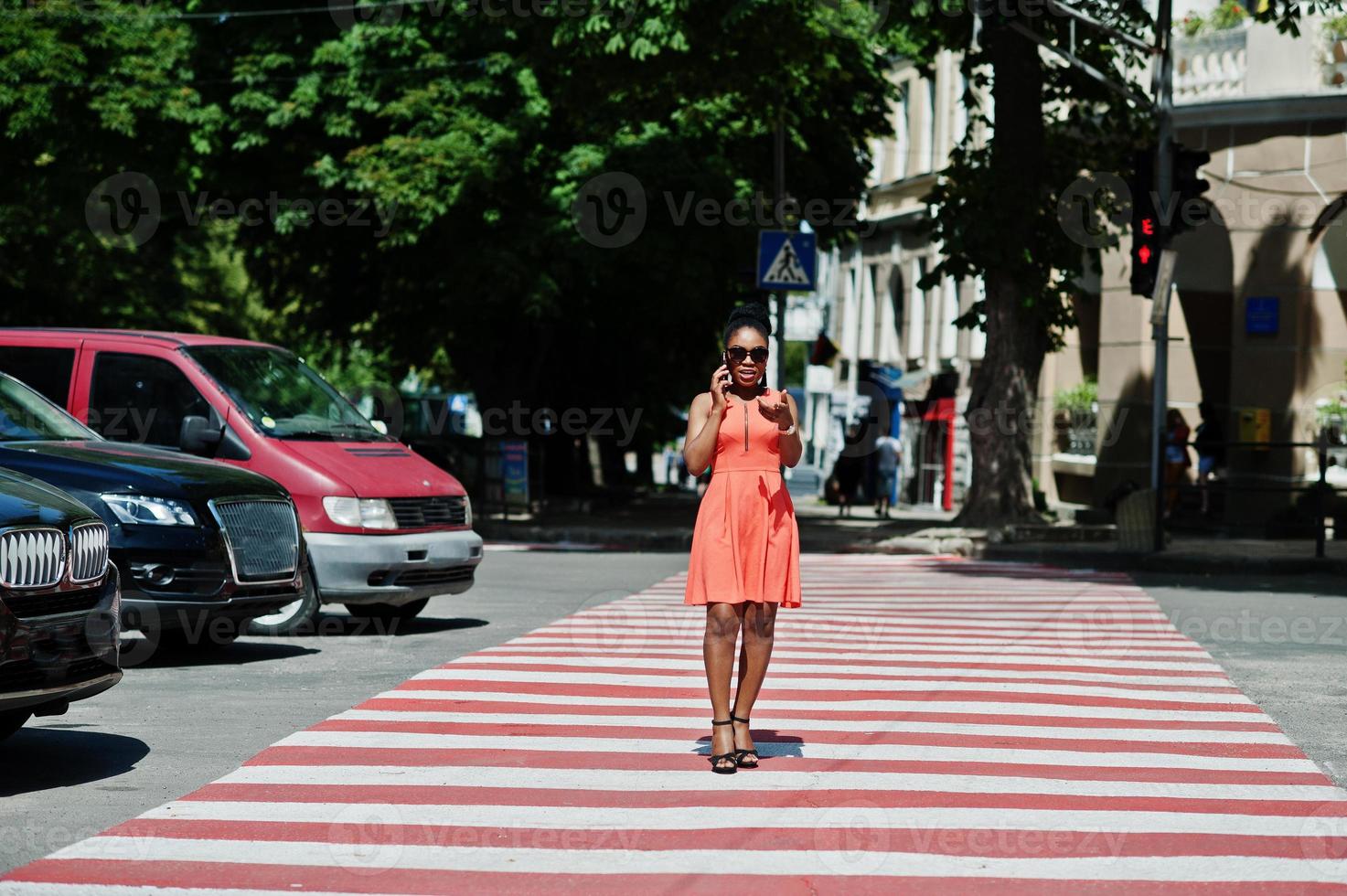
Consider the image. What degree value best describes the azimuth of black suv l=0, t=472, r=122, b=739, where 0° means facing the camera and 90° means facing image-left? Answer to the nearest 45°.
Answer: approximately 315°

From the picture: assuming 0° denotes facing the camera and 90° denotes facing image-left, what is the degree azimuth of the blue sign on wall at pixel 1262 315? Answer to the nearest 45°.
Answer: approximately 0°

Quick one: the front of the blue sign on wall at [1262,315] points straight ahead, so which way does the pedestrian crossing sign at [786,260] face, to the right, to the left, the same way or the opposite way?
the same way

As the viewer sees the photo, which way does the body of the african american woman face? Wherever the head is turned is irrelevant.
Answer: toward the camera

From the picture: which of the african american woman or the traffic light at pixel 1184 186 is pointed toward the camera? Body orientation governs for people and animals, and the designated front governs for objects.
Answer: the african american woman

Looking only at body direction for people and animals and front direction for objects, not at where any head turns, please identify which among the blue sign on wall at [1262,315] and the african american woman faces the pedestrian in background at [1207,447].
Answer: the blue sign on wall

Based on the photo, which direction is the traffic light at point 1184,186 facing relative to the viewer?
to the viewer's right

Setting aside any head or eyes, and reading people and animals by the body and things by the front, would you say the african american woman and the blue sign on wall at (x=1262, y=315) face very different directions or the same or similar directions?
same or similar directions

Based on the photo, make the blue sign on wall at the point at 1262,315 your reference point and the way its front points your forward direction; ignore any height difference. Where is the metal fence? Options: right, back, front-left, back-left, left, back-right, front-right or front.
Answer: front

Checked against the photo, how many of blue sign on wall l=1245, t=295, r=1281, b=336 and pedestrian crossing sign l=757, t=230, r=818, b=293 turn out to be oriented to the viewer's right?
0

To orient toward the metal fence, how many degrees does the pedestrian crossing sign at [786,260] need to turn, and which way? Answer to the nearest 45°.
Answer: approximately 45° to its left

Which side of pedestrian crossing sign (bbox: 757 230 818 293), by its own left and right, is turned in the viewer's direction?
front

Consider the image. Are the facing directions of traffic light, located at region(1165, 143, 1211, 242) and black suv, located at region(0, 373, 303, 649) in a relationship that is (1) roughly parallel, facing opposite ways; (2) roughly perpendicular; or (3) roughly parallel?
roughly parallel

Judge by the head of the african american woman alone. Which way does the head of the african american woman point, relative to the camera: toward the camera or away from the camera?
toward the camera

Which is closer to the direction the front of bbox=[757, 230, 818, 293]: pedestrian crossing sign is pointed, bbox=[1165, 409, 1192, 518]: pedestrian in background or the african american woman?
the african american woman

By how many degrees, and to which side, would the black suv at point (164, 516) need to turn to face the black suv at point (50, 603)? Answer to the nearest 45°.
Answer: approximately 45° to its right
